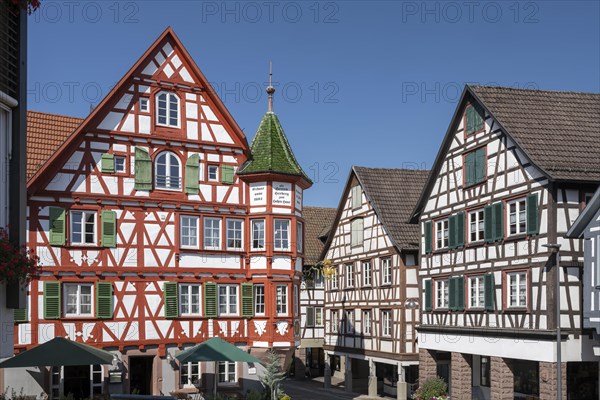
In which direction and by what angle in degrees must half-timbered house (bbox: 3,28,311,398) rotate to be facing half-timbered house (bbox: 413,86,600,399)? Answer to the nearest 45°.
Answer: approximately 90° to its left

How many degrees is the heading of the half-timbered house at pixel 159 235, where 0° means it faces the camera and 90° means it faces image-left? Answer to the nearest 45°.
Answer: approximately 0°

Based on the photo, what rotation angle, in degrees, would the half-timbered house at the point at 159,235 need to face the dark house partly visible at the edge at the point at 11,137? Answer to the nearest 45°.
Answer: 0° — it already faces it

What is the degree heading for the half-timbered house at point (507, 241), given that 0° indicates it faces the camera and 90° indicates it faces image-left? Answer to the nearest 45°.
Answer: approximately 45°

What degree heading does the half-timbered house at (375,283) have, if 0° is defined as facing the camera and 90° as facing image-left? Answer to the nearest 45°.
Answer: approximately 45°

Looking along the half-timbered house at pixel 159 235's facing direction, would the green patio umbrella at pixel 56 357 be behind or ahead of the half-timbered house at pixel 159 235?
ahead
